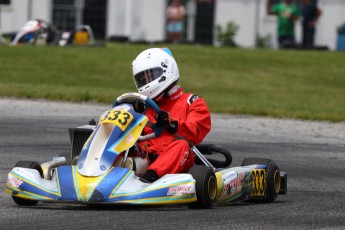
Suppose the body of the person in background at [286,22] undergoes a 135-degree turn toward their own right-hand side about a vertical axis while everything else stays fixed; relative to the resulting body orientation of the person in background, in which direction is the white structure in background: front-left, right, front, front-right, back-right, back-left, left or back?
front

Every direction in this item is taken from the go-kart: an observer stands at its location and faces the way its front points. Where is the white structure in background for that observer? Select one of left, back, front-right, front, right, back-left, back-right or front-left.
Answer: back-right

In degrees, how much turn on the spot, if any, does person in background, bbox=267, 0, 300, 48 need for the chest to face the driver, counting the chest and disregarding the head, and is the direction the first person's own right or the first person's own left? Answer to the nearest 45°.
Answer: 0° — they already face them

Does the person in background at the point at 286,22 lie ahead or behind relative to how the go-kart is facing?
behind

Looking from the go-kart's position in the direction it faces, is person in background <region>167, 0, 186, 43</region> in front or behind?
behind

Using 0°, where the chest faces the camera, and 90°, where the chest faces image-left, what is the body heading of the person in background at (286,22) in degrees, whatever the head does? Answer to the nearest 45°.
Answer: approximately 0°

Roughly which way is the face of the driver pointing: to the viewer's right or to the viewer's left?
to the viewer's left

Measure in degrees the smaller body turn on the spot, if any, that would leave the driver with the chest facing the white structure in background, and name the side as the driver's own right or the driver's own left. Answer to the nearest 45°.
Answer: approximately 135° to the driver's own right

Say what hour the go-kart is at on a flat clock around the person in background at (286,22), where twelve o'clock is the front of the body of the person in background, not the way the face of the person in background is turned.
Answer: The go-kart is roughly at 12 o'clock from the person in background.

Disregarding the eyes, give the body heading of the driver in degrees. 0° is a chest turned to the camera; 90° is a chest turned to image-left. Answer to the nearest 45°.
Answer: approximately 45°

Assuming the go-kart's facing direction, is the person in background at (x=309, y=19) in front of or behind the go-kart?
behind
